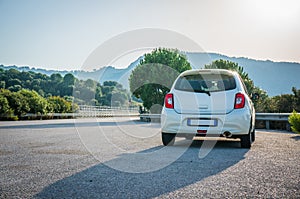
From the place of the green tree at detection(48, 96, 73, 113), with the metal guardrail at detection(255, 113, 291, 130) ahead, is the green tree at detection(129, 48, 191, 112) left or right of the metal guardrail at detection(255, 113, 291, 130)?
left

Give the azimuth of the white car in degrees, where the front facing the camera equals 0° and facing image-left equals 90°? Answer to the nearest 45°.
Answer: approximately 180°

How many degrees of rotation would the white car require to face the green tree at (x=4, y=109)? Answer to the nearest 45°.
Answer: approximately 45° to its left
